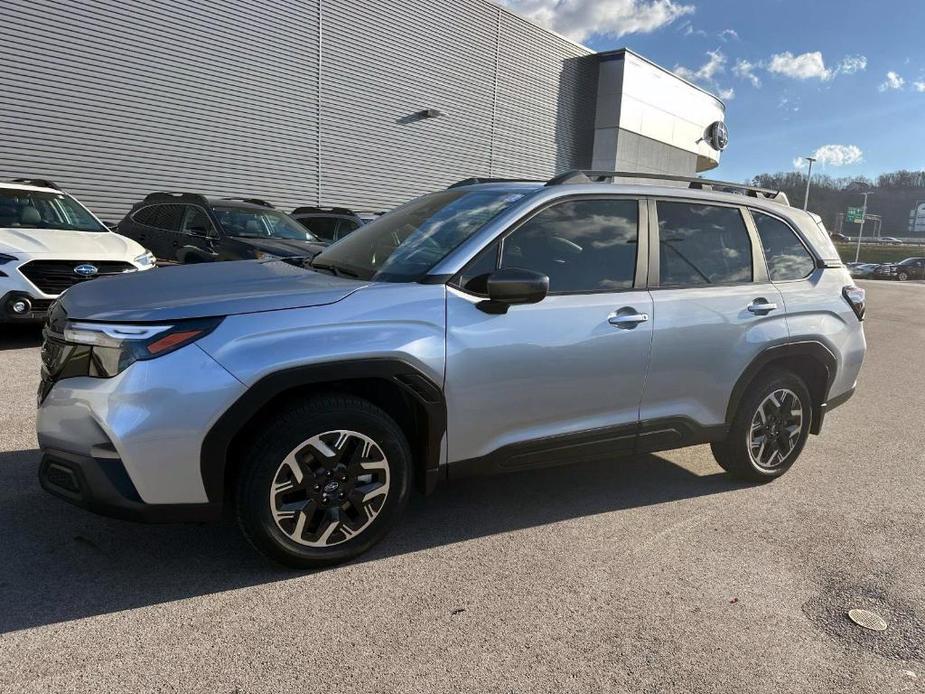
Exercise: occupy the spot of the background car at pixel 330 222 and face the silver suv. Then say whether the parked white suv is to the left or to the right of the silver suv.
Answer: right

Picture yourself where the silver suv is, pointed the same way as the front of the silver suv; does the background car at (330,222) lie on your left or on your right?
on your right

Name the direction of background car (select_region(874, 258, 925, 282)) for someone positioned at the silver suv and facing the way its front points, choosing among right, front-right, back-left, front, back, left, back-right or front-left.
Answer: back

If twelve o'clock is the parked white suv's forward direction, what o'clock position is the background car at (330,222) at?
The background car is roughly at 9 o'clock from the parked white suv.

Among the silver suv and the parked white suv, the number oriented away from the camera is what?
0

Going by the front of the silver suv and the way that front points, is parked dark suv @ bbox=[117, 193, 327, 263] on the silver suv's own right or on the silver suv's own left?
on the silver suv's own right

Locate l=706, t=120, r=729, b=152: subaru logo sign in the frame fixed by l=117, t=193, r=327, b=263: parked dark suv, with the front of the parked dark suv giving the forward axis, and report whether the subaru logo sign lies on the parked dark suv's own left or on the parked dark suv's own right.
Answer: on the parked dark suv's own left

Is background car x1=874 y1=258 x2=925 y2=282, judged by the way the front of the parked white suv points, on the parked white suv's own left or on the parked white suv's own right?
on the parked white suv's own left

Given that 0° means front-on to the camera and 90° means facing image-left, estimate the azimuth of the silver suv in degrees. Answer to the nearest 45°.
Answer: approximately 45°

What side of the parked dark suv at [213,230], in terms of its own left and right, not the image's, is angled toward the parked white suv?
right

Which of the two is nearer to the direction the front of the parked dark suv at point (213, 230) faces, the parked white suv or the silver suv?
the silver suv

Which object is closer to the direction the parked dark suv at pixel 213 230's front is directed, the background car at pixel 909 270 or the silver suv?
the silver suv

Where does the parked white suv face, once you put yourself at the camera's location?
facing the viewer and to the right of the viewer

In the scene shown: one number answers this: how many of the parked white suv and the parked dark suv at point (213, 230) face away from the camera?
0
